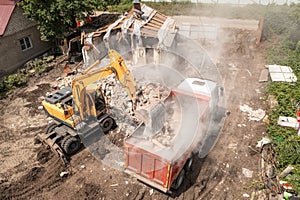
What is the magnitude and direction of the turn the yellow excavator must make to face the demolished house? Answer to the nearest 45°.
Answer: approximately 90° to its left

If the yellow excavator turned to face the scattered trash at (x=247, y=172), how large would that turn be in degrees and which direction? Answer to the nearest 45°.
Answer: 0° — it already faces it

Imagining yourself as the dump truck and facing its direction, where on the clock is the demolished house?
The demolished house is roughly at 10 o'clock from the dump truck.

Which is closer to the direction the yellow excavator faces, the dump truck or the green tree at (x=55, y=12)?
the dump truck

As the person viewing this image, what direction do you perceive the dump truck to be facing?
facing away from the viewer and to the right of the viewer

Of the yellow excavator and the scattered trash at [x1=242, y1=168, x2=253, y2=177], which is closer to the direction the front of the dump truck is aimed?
the scattered trash

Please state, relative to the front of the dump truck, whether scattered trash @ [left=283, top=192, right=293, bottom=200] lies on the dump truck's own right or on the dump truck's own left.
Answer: on the dump truck's own right

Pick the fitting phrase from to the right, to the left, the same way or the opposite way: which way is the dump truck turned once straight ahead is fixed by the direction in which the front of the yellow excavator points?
to the left

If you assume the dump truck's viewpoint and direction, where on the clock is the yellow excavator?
The yellow excavator is roughly at 8 o'clock from the dump truck.

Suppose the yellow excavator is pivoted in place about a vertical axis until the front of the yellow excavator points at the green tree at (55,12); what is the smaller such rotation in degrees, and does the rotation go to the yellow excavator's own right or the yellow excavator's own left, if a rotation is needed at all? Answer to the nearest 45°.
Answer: approximately 135° to the yellow excavator's own left

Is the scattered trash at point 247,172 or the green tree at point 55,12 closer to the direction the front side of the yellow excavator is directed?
the scattered trash
